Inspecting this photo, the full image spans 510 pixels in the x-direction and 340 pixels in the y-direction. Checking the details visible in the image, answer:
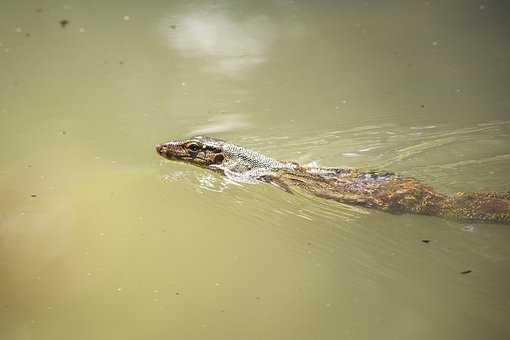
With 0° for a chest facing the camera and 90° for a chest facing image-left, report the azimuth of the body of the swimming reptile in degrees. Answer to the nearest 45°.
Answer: approximately 90°
